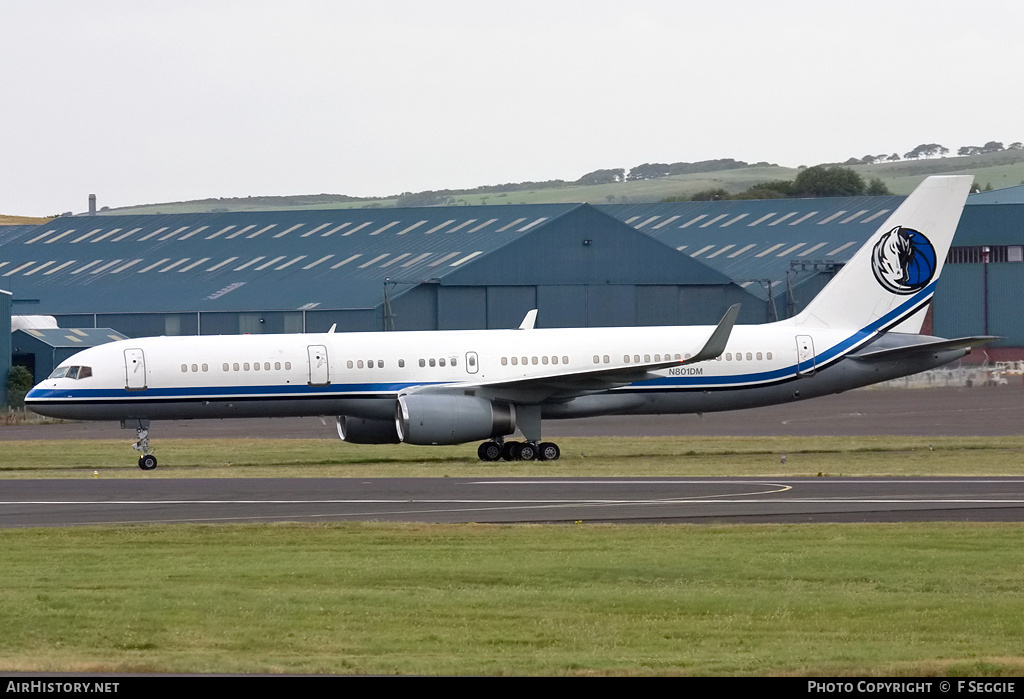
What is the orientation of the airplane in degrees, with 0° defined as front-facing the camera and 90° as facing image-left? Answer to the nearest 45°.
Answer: approximately 90°
